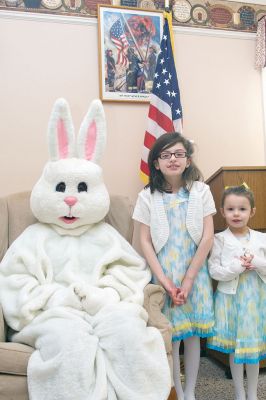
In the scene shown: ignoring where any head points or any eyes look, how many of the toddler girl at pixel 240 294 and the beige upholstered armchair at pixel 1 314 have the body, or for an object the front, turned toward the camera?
2

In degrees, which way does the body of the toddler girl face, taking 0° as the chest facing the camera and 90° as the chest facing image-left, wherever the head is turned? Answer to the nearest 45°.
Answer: approximately 0°

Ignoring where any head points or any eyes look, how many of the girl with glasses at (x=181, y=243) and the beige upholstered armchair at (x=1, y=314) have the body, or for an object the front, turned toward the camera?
2

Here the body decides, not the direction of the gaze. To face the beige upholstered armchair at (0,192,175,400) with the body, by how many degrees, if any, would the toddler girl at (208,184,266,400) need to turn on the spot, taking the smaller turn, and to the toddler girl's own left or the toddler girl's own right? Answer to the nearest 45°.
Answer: approximately 90° to the toddler girl's own right
